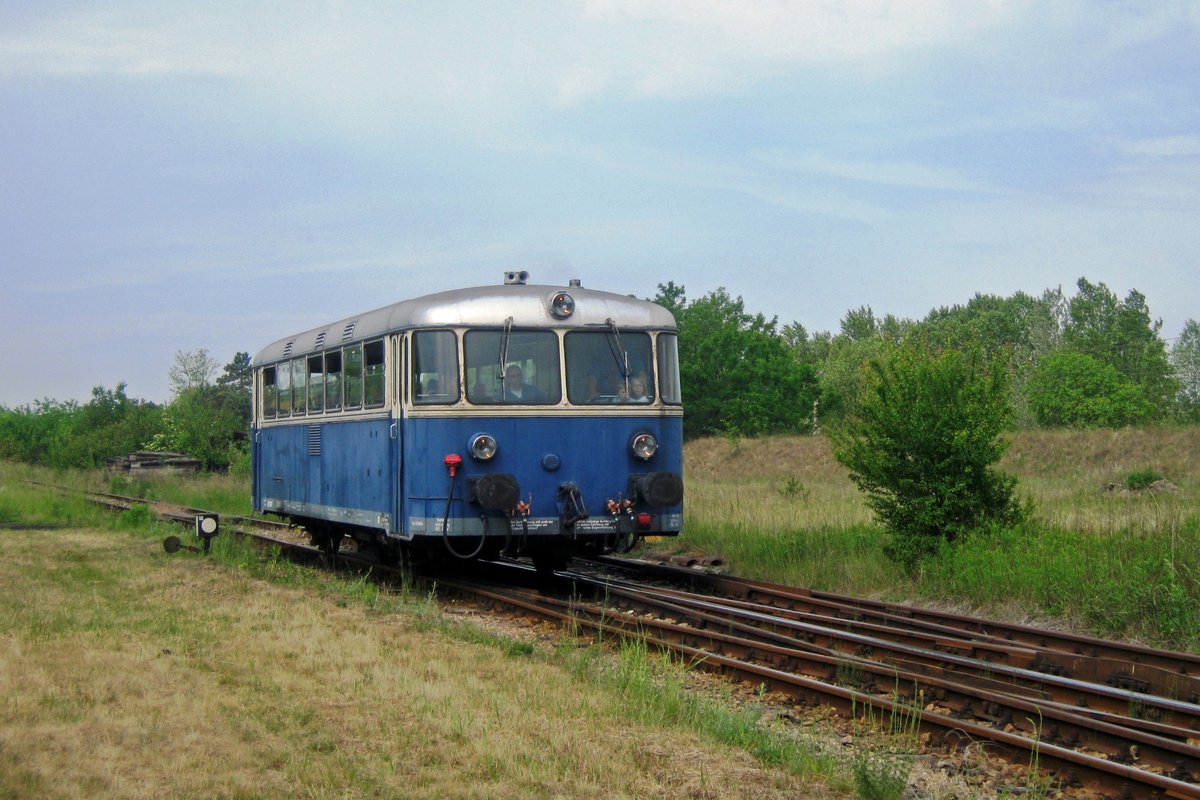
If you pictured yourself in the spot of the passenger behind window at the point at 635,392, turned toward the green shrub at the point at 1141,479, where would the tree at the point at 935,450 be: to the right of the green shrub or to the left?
right

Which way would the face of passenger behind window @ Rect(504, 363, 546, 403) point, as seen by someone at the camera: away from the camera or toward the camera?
toward the camera

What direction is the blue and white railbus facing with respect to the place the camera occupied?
facing the viewer and to the right of the viewer

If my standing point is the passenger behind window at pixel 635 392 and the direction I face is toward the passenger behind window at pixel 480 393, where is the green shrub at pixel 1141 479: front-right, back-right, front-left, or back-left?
back-right

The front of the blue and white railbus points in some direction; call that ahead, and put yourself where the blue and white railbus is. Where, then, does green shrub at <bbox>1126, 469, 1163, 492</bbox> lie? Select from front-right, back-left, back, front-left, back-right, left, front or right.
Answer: left

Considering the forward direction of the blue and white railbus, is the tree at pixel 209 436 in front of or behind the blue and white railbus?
behind

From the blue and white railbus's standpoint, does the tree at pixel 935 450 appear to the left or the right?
on its left
